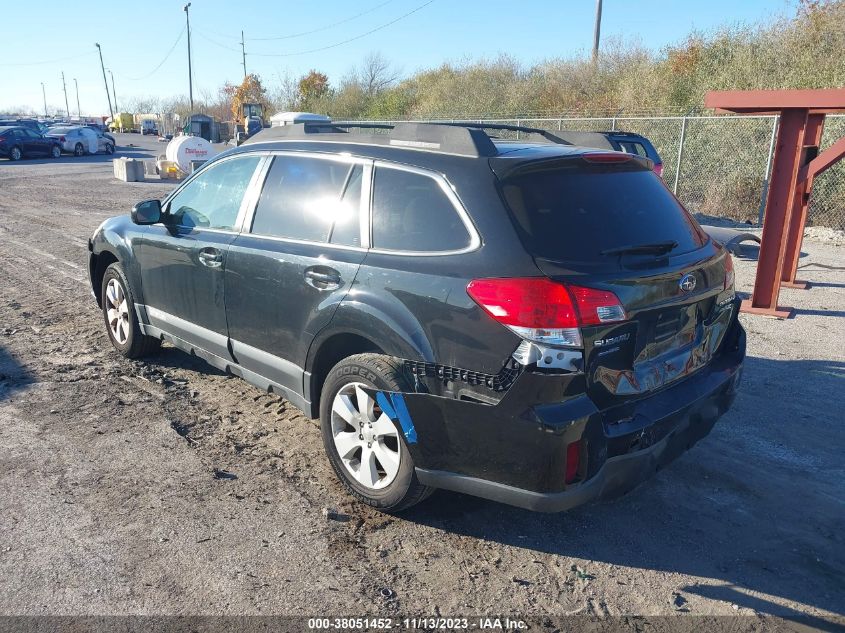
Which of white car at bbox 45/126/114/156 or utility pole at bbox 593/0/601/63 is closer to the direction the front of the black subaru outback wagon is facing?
the white car

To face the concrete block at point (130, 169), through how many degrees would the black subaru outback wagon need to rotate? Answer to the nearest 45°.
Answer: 0° — it already faces it

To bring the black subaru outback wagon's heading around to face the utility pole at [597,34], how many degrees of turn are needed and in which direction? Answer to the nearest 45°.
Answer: approximately 45° to its right

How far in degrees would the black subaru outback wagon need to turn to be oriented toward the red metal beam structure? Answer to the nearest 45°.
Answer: approximately 90° to its right

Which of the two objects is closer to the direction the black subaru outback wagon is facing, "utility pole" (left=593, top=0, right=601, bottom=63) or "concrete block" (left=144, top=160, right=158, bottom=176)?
the concrete block

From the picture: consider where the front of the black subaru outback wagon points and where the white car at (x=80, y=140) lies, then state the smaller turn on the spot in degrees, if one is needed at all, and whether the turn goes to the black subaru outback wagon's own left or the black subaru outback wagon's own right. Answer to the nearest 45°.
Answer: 0° — it already faces it

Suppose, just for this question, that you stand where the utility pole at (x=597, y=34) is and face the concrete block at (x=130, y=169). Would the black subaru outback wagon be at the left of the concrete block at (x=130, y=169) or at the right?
left

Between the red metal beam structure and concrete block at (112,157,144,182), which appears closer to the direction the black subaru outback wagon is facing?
the concrete block

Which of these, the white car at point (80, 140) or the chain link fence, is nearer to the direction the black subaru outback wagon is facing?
the white car

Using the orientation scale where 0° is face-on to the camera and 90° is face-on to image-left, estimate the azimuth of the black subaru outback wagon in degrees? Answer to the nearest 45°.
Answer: approximately 135°
